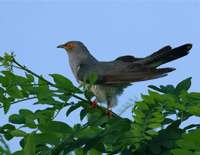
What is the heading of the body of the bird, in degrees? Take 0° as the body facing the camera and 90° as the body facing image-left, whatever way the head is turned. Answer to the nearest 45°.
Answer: approximately 90°
